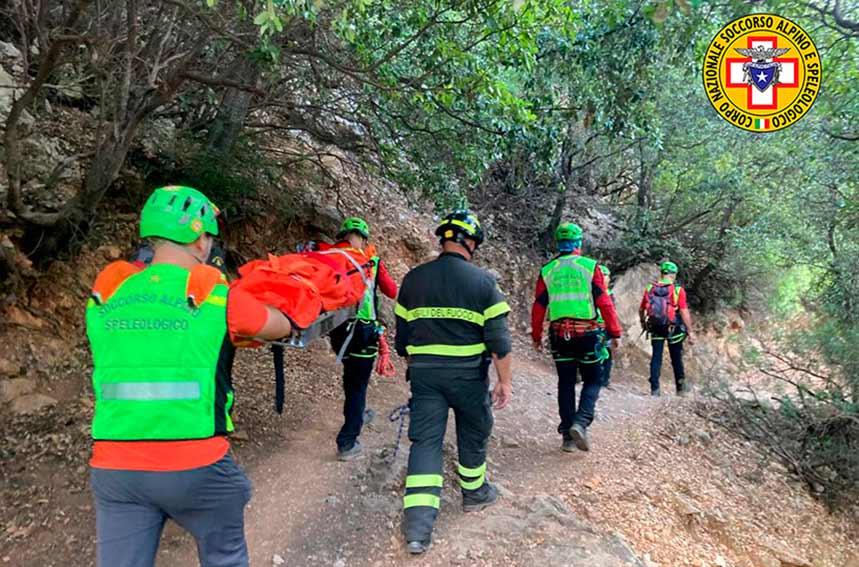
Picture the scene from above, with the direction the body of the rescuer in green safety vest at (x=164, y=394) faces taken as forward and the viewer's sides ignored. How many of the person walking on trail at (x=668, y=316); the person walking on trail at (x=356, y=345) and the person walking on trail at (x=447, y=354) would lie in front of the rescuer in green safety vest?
3

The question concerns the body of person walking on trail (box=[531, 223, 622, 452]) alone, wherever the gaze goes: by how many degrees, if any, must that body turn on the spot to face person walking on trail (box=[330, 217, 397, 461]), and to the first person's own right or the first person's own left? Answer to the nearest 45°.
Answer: approximately 135° to the first person's own left

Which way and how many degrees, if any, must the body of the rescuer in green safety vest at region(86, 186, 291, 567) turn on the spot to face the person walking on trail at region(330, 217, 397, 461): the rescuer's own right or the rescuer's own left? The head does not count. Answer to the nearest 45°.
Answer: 0° — they already face them

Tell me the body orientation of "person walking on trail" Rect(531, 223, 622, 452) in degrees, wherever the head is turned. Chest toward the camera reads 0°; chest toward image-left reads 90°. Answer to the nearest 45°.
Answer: approximately 180°

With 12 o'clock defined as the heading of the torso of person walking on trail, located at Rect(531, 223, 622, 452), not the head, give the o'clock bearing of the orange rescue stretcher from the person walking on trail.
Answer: The orange rescue stretcher is roughly at 7 o'clock from the person walking on trail.

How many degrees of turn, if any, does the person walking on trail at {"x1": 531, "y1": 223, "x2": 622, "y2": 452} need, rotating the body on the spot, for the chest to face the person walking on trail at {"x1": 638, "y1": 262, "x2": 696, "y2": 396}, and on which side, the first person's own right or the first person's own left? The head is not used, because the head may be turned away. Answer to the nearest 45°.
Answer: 0° — they already face them

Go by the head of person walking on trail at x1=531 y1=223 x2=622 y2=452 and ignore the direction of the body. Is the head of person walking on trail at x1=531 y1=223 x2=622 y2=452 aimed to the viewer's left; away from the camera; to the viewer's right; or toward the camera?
away from the camera

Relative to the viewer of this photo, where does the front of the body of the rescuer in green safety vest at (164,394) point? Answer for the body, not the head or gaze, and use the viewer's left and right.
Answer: facing away from the viewer and to the right of the viewer
